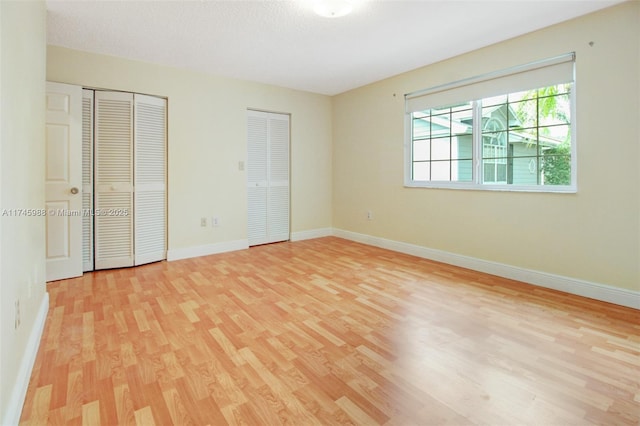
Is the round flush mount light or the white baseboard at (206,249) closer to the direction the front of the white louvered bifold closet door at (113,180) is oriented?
the round flush mount light

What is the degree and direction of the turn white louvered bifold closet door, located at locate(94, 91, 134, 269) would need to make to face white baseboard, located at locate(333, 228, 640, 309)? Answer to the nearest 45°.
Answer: approximately 45° to its left

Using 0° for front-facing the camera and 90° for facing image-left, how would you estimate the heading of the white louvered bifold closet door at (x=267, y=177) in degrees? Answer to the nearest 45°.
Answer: approximately 315°

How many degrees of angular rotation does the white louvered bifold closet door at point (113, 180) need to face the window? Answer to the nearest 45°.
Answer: approximately 45° to its left

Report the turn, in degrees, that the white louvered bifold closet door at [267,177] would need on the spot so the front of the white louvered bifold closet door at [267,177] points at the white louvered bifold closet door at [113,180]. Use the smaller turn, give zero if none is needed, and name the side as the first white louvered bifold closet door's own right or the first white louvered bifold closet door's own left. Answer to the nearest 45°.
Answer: approximately 90° to the first white louvered bifold closet door's own right

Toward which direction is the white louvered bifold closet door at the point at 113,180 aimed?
toward the camera

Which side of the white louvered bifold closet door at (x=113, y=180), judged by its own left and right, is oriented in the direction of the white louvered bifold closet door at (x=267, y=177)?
left

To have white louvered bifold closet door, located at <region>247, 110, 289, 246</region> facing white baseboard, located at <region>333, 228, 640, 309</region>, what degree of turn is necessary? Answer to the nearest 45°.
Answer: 0° — it already faces it

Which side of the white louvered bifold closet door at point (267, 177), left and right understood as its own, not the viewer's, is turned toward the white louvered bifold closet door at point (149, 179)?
right

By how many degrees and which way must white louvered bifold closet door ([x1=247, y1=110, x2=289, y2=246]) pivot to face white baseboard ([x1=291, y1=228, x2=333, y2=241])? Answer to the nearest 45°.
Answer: approximately 90° to its left

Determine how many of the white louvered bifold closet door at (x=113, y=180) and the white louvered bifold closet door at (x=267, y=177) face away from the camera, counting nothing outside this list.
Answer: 0
